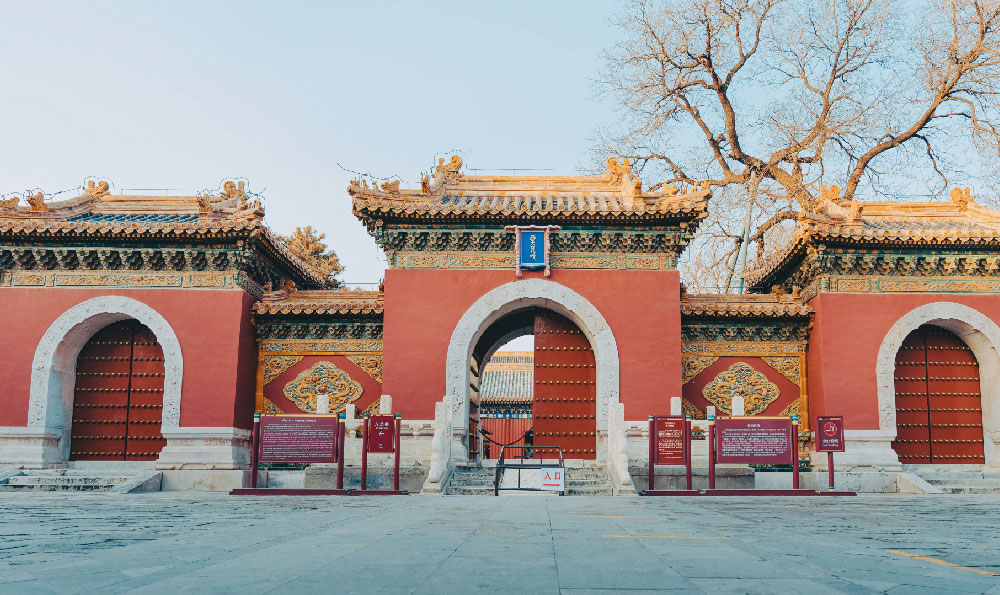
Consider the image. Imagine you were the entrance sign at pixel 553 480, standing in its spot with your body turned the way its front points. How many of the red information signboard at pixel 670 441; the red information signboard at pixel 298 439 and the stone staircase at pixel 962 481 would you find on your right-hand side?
1

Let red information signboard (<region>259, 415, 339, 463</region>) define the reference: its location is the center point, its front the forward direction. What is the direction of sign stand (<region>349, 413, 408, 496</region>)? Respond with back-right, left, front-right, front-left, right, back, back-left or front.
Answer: left

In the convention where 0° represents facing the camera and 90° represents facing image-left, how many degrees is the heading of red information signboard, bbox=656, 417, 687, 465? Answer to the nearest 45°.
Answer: approximately 0°

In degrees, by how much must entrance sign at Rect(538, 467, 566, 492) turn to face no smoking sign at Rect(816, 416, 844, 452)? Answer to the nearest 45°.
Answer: approximately 90° to its left

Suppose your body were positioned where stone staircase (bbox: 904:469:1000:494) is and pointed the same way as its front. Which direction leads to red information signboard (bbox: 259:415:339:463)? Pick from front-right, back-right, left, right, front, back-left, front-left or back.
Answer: front-right

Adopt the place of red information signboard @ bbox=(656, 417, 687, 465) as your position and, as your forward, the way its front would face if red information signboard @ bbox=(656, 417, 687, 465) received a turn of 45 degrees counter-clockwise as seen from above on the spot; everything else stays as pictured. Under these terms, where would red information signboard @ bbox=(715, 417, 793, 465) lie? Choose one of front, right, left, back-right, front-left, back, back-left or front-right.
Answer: front-left

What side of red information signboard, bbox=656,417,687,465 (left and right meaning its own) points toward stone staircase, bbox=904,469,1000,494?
left

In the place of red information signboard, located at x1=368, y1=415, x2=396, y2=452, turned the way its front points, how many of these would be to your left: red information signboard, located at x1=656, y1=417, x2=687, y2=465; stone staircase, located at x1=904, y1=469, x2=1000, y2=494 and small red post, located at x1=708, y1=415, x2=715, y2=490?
3

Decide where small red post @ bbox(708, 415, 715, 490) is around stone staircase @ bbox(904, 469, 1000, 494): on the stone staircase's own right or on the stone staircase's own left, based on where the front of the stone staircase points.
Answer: on the stone staircase's own right

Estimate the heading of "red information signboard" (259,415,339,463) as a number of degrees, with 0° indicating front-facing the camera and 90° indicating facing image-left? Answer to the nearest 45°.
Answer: approximately 0°
